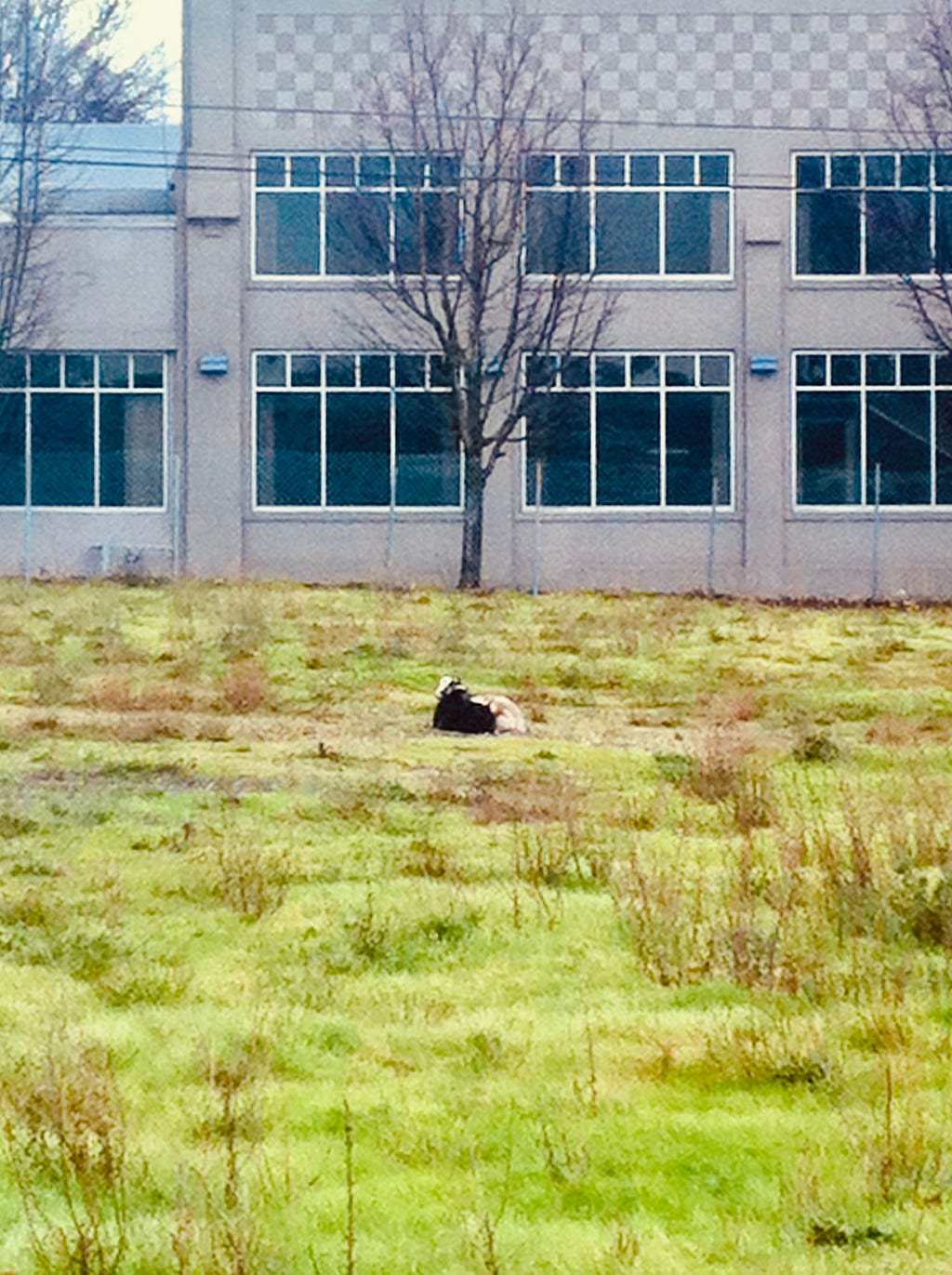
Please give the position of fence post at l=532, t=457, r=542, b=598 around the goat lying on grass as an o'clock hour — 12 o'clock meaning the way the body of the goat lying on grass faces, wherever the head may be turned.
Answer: The fence post is roughly at 3 o'clock from the goat lying on grass.

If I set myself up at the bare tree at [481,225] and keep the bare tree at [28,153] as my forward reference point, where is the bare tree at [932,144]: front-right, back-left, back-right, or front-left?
back-right

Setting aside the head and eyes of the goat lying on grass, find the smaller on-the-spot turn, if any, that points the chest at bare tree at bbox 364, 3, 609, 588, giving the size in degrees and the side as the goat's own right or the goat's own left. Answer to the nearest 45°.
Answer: approximately 90° to the goat's own right

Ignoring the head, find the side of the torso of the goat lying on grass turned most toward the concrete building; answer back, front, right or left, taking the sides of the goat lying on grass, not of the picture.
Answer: right

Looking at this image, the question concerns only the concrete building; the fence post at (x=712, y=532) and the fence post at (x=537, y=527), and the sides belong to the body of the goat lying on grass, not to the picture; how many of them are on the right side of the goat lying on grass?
3

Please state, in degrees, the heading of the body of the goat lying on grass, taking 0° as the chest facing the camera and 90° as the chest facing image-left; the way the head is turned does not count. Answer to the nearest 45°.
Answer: approximately 90°

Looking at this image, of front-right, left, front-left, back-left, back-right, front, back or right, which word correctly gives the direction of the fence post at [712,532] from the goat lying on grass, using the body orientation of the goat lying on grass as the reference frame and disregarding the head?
right

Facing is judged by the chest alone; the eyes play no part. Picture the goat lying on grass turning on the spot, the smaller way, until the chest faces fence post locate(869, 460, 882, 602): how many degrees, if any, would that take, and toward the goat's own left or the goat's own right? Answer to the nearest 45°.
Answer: approximately 90° to the goat's own right
